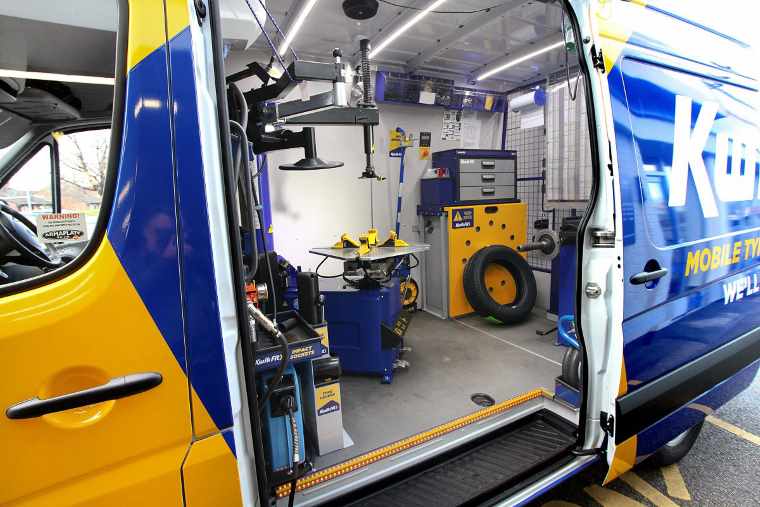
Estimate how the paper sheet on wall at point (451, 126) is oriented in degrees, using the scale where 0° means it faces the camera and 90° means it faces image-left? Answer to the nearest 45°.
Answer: approximately 0°

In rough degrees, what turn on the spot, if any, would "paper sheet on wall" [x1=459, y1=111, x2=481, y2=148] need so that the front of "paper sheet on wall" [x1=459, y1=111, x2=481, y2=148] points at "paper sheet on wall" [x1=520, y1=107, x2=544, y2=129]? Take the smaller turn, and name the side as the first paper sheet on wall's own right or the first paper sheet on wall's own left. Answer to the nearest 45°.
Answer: approximately 45° to the first paper sheet on wall's own left

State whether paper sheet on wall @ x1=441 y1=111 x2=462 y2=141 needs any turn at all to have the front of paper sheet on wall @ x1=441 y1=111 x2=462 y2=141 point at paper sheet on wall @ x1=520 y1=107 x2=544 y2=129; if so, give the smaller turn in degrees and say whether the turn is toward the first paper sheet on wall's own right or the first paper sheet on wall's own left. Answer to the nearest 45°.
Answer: approximately 45° to the first paper sheet on wall's own left

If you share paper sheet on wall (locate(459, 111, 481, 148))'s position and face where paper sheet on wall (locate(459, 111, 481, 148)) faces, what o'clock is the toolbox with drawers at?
The toolbox with drawers is roughly at 12 o'clock from the paper sheet on wall.
